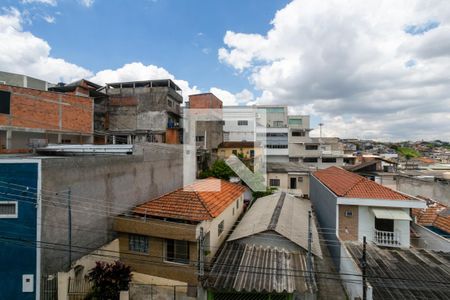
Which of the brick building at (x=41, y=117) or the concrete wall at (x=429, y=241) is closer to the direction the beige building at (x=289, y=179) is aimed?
the concrete wall

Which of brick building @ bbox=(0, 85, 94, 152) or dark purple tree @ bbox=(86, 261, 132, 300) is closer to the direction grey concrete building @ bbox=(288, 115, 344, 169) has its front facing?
the dark purple tree

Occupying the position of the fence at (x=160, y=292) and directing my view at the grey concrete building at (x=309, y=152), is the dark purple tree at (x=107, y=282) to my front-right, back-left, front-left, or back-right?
back-left

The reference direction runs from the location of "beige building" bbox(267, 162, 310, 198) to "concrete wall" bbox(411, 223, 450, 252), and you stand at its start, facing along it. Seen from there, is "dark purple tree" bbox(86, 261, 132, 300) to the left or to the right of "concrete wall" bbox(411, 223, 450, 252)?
right

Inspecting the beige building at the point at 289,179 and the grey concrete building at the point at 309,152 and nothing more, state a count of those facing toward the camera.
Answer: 2

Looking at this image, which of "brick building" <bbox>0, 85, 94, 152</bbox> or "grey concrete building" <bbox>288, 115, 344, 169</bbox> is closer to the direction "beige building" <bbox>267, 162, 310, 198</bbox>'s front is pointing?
the brick building

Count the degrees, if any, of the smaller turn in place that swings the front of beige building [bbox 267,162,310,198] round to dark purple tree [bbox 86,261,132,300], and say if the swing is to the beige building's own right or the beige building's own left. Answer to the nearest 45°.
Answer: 0° — it already faces it

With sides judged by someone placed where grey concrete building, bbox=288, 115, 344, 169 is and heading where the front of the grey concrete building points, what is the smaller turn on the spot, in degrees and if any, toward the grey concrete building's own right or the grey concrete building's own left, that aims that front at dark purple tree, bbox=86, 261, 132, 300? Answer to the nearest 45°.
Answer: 0° — it already faces it

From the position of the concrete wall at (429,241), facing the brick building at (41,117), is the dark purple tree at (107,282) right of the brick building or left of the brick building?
left

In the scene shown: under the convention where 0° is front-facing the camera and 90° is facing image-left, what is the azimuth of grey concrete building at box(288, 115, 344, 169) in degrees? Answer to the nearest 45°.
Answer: approximately 0°

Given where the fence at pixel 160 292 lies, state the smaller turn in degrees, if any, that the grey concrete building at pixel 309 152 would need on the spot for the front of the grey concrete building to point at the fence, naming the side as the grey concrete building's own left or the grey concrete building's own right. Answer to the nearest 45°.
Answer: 0° — it already faces it

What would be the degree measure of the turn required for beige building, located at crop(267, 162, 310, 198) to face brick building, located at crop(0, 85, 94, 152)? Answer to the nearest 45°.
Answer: approximately 45° to its right
